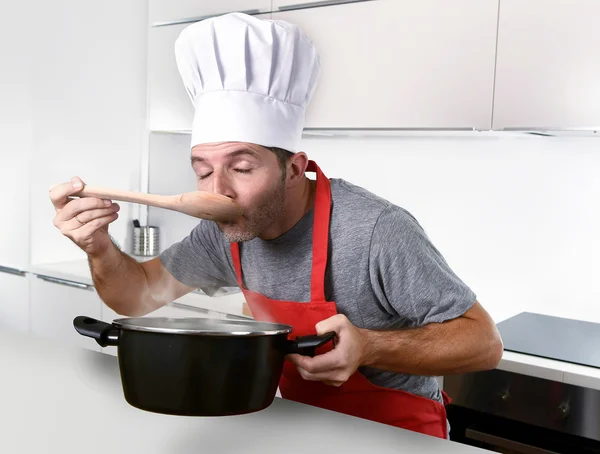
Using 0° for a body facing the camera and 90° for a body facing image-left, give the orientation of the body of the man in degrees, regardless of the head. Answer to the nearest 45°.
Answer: approximately 45°

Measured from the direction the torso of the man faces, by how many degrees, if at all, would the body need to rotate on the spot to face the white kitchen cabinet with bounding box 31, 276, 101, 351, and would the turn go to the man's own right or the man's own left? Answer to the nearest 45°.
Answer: approximately 90° to the man's own right

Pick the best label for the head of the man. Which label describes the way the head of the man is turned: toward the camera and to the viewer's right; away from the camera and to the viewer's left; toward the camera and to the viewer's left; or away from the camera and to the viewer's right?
toward the camera and to the viewer's left

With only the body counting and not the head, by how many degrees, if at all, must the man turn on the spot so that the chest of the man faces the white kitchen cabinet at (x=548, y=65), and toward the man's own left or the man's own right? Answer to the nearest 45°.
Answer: approximately 180°

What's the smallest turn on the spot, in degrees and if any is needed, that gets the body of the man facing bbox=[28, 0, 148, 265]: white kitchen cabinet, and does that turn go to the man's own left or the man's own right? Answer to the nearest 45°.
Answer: approximately 90° to the man's own right

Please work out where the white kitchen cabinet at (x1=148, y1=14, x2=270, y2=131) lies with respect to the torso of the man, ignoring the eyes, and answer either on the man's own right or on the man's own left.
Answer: on the man's own right

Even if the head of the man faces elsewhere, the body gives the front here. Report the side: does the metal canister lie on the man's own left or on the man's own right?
on the man's own right
